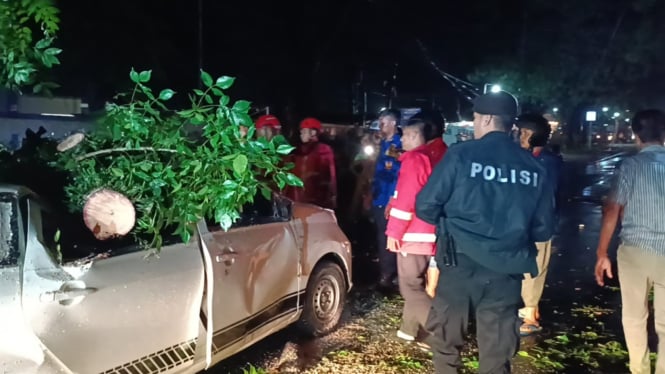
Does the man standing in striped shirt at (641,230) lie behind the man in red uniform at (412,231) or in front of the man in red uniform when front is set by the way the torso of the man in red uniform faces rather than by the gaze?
behind

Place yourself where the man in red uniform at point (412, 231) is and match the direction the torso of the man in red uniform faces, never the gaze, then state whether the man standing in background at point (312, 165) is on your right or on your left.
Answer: on your right

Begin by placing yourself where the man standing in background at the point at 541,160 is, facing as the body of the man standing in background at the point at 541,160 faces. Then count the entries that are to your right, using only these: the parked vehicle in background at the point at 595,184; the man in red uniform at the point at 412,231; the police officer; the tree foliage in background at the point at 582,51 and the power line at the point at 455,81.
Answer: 3

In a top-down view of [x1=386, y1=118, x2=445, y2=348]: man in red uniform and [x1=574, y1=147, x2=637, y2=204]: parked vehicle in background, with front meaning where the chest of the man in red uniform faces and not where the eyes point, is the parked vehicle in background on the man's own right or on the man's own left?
on the man's own right

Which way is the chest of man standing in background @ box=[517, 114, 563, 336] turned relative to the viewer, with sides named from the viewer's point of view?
facing to the left of the viewer

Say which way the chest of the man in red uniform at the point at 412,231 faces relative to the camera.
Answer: to the viewer's left

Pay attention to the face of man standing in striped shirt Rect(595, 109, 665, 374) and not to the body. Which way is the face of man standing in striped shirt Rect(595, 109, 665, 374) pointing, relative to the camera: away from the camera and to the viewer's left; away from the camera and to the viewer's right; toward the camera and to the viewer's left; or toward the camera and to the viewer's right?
away from the camera and to the viewer's left

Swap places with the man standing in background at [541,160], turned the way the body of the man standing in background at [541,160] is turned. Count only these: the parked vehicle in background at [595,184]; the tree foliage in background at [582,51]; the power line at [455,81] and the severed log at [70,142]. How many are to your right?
3

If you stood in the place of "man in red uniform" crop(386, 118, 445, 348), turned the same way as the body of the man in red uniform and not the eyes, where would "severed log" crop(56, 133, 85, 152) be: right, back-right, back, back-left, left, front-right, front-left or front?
front-left

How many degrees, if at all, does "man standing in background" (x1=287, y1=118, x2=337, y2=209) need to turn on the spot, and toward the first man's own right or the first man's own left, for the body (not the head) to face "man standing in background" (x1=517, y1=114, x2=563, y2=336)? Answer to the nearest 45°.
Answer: approximately 90° to the first man's own left

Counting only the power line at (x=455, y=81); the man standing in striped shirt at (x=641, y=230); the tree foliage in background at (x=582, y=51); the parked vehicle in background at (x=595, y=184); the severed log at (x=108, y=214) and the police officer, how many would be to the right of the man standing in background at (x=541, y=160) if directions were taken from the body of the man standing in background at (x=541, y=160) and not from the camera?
3
